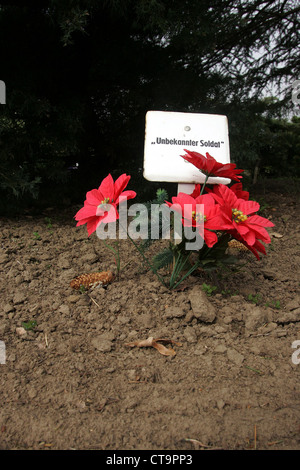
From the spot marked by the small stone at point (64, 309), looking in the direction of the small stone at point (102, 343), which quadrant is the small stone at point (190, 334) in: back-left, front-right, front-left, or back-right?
front-left

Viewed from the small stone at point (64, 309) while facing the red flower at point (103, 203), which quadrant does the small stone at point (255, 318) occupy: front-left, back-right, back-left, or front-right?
front-right

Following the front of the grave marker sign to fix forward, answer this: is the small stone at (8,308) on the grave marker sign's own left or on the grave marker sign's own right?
on the grave marker sign's own right

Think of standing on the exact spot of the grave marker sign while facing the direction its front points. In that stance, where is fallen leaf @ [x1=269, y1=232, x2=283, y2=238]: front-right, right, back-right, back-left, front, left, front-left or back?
back-left

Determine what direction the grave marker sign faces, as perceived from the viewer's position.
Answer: facing the viewer

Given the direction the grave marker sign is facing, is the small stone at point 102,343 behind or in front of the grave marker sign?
in front

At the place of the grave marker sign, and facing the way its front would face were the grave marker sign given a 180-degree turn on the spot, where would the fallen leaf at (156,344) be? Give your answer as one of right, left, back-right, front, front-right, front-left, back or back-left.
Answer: back

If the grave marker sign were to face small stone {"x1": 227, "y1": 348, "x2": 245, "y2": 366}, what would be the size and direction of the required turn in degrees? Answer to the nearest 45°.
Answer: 0° — it already faces it

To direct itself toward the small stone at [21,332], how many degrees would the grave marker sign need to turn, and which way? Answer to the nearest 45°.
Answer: approximately 45° to its right

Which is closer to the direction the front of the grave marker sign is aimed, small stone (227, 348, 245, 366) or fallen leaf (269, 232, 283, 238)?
the small stone
